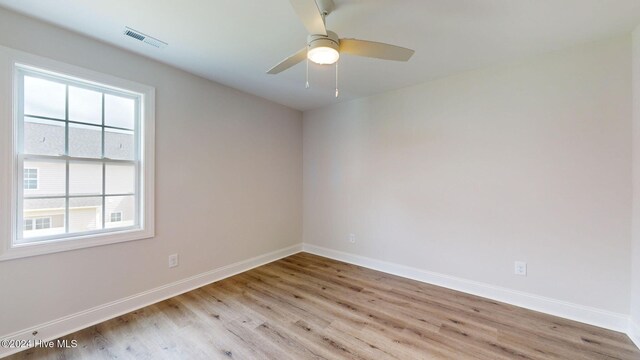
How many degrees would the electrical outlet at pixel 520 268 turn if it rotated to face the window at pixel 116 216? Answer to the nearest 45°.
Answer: approximately 45° to its right

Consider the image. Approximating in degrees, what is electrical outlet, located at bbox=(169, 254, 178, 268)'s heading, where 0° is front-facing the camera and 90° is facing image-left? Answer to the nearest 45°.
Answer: approximately 0°

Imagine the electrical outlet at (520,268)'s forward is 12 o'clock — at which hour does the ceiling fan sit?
The ceiling fan is roughly at 1 o'clock from the electrical outlet.

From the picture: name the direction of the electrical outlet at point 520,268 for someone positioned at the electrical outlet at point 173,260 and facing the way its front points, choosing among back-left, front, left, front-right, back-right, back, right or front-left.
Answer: front-left

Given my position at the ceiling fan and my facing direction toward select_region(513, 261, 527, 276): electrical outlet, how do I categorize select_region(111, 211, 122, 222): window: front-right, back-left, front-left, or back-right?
back-left

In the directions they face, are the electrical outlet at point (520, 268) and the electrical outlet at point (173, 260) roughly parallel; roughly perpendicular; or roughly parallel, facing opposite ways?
roughly perpendicular

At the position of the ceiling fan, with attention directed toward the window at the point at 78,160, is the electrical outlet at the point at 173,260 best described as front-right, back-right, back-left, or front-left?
front-right

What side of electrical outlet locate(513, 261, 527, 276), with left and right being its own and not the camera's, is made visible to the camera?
front

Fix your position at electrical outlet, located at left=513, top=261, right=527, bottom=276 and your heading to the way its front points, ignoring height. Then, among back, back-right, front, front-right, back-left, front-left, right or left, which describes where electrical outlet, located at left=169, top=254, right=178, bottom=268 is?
front-right

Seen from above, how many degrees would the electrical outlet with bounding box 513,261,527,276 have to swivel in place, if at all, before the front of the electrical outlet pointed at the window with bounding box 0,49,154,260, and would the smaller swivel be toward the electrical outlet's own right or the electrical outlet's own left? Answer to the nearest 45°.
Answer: approximately 45° to the electrical outlet's own right

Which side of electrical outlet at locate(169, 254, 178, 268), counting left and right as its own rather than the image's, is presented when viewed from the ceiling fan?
front
